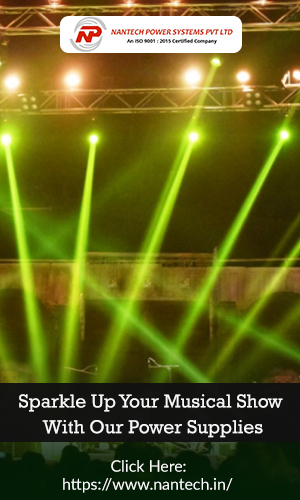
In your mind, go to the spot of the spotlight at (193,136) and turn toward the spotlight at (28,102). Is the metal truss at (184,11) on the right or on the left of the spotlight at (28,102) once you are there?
left

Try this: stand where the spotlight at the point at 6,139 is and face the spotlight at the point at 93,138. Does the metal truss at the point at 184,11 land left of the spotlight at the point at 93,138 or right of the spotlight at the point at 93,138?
right

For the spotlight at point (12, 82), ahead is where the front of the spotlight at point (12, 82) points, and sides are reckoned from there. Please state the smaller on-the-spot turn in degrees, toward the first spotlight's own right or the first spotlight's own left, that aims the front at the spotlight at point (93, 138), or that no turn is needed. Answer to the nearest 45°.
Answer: approximately 135° to the first spotlight's own left

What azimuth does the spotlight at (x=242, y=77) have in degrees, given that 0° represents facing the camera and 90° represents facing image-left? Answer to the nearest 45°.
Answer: approximately 0°

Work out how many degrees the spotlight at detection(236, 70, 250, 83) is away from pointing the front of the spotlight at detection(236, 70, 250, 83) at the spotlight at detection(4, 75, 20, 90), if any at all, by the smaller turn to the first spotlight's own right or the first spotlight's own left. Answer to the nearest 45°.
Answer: approximately 90° to the first spotlight's own right

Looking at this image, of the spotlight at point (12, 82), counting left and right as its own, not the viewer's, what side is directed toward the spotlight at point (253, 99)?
left

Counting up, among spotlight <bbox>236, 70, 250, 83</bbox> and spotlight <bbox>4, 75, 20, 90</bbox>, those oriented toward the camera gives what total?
2
